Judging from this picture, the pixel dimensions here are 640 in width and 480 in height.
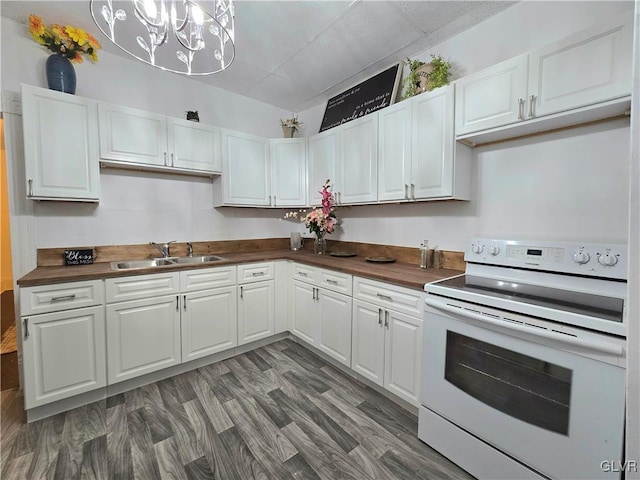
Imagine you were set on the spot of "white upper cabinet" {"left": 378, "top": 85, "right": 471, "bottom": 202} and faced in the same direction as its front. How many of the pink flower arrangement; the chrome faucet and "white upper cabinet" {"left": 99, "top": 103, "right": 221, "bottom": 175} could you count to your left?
0

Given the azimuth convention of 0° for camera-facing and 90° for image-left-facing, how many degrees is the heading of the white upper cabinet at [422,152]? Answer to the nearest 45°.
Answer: approximately 45°

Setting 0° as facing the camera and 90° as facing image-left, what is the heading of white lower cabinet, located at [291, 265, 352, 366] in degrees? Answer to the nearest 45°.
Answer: approximately 45°

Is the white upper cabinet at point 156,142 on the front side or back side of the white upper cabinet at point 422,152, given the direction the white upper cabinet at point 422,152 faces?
on the front side

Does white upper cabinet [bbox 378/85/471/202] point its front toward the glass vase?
no

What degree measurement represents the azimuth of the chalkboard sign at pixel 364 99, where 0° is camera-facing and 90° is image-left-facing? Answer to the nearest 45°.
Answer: approximately 45°

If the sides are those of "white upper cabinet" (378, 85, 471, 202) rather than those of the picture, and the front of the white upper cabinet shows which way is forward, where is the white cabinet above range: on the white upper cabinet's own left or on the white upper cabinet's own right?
on the white upper cabinet's own left

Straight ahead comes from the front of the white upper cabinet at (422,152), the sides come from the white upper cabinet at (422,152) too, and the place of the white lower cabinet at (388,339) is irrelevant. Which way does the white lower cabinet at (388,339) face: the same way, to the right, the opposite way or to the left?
the same way

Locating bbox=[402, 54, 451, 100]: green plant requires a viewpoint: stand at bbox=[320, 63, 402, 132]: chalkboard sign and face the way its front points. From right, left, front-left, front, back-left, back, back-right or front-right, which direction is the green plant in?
left

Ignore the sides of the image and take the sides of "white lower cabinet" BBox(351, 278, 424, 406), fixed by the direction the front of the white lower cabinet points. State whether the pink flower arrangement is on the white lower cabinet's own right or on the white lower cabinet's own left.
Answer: on the white lower cabinet's own right

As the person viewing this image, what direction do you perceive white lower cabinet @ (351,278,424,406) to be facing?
facing the viewer and to the left of the viewer

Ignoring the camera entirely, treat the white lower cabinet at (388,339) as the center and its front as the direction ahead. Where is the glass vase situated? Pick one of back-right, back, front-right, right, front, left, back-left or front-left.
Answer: right

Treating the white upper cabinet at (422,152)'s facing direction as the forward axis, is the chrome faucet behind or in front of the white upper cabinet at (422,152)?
in front

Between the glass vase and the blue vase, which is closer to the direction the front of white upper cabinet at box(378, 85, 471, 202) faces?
the blue vase

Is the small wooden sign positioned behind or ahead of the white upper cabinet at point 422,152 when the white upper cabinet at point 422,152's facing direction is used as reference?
ahead

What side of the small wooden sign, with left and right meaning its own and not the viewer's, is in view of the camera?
front

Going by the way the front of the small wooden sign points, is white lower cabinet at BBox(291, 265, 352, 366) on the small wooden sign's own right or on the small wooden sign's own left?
on the small wooden sign's own left
